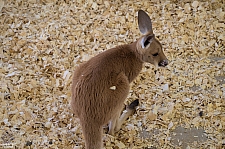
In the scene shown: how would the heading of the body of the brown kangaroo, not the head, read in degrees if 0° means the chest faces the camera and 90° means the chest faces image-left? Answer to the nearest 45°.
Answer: approximately 225°
